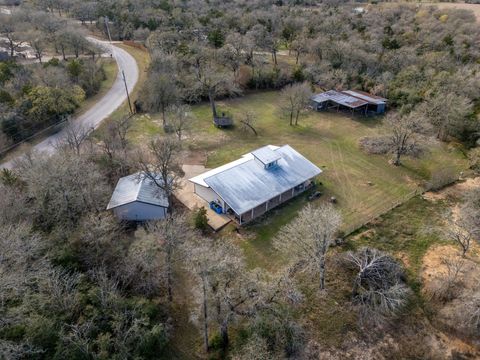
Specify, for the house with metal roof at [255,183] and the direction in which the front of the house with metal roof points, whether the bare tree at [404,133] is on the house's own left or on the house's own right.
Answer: on the house's own left

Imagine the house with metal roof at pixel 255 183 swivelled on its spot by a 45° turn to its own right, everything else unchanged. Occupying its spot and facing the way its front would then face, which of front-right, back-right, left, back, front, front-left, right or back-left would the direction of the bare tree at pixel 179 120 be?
back-right

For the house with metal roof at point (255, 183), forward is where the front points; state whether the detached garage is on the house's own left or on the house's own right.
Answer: on the house's own right

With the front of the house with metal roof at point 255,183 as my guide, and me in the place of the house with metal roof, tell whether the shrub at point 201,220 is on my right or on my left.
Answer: on my right

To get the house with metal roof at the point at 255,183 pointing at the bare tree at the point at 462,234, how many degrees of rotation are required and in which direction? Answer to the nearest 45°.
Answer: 0° — it already faces it

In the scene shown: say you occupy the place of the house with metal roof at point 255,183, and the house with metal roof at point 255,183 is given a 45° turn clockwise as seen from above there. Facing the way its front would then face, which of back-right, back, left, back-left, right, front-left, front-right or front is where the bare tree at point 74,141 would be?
right

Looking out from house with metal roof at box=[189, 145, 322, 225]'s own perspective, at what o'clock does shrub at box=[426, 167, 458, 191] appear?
The shrub is roughly at 10 o'clock from the house with metal roof.

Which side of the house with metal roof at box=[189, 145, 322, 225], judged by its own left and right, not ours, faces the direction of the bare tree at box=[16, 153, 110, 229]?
right

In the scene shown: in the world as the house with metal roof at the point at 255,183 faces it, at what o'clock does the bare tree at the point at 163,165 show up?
The bare tree is roughly at 4 o'clock from the house with metal roof.

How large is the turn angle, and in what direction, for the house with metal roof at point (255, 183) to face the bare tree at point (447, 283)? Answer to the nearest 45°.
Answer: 0° — it already faces it

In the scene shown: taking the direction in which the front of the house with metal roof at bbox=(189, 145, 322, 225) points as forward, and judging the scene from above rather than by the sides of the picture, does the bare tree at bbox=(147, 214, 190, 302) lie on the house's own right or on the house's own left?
on the house's own right

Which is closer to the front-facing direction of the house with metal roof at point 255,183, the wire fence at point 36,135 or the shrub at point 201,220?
the shrub

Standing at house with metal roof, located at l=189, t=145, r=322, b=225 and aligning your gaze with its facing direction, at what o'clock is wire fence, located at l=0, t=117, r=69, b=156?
The wire fence is roughly at 5 o'clock from the house with metal roof.

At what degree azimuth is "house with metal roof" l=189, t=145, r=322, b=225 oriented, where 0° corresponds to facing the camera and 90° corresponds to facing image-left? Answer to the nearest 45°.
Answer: approximately 315°

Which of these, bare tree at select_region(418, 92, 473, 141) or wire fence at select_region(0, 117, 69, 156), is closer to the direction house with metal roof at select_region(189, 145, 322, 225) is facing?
the bare tree
